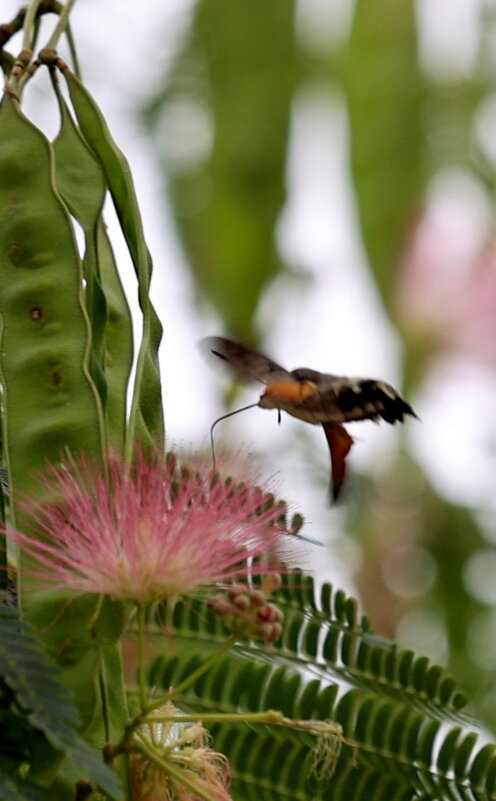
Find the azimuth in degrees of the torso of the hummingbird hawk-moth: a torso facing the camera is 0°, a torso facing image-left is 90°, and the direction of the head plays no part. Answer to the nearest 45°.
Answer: approximately 90°
